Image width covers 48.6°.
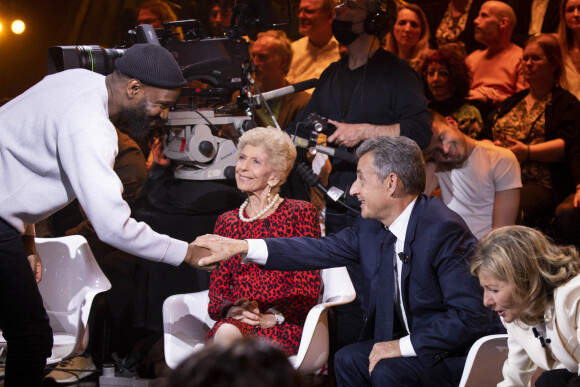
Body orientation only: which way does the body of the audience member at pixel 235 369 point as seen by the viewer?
away from the camera

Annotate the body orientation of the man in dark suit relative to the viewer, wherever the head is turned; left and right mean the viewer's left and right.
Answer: facing the viewer and to the left of the viewer

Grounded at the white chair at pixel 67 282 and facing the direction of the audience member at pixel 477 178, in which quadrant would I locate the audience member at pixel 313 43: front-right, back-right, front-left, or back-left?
front-left

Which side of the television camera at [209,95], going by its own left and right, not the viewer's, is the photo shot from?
left

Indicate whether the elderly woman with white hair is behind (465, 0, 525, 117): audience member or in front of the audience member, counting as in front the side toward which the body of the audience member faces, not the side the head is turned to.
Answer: in front

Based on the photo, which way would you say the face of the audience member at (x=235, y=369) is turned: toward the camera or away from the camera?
away from the camera

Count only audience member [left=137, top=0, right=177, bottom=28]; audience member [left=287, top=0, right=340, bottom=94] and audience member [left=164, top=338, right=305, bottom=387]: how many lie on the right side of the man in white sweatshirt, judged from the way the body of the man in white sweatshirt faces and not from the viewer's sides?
1

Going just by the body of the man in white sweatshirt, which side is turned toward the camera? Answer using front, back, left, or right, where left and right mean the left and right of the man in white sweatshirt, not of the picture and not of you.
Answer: right

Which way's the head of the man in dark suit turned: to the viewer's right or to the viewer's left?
to the viewer's left

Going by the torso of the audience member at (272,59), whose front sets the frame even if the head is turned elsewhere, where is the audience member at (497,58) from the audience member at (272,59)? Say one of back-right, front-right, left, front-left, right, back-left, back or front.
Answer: back-left

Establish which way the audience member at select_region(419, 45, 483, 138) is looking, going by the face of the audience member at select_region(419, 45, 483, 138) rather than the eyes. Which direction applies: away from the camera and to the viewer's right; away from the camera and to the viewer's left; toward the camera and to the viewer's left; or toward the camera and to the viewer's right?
toward the camera and to the viewer's left

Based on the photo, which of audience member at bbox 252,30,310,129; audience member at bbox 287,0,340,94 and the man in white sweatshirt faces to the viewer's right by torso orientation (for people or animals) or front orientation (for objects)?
the man in white sweatshirt

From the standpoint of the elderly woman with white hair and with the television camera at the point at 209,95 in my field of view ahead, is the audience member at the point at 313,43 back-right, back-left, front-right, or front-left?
front-right

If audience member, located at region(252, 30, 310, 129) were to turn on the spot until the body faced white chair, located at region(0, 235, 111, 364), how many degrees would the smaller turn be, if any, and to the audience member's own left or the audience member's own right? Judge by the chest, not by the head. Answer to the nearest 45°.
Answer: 0° — they already face it

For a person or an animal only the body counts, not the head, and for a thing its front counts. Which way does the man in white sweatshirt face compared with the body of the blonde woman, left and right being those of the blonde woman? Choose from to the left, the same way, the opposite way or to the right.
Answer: the opposite way

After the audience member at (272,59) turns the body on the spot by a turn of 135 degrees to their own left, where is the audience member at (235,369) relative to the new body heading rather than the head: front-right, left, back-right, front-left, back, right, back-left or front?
right

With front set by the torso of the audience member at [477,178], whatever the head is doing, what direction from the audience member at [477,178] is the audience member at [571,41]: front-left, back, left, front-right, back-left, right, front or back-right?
back
